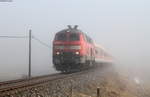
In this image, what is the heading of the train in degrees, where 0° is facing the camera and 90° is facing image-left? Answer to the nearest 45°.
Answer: approximately 45°
